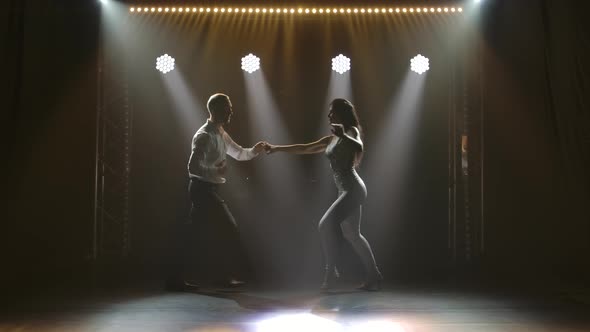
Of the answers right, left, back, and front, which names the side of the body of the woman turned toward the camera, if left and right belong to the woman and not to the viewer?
left

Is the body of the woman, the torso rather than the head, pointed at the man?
yes

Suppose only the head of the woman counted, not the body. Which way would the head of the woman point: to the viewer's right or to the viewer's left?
to the viewer's left
